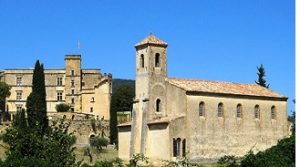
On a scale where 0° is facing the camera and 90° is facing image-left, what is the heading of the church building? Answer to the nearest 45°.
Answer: approximately 45°
